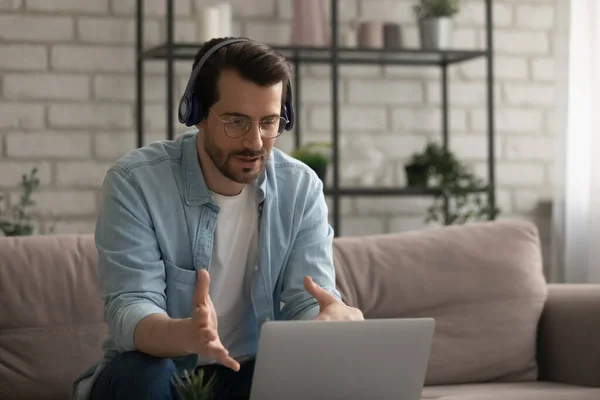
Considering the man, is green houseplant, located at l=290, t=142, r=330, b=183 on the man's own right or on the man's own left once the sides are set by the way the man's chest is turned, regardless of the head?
on the man's own left

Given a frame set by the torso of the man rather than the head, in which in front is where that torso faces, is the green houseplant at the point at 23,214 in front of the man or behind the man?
behind

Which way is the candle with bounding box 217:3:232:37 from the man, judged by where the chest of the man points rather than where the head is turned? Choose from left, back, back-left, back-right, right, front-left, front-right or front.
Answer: back-left

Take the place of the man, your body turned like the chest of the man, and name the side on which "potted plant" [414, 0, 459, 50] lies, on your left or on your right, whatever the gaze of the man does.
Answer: on your left

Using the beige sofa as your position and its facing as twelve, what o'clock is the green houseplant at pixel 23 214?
The green houseplant is roughly at 4 o'clock from the beige sofa.

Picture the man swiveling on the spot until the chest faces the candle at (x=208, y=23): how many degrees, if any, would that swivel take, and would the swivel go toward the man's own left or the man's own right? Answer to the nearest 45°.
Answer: approximately 135° to the man's own left

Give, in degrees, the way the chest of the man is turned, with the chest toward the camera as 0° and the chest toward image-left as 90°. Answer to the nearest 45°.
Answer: approximately 315°

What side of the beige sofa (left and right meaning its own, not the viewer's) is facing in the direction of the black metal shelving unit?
back

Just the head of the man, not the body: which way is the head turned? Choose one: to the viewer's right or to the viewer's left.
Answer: to the viewer's right

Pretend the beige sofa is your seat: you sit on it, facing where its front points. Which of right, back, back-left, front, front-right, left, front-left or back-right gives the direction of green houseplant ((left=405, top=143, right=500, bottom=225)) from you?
back
